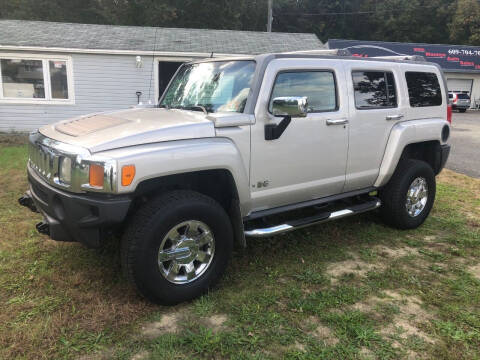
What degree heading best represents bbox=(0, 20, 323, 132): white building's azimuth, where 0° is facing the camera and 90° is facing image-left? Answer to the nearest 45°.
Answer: approximately 0°

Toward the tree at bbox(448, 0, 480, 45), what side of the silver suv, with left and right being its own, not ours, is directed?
back

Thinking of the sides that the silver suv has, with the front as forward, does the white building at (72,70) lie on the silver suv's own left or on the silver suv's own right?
on the silver suv's own right

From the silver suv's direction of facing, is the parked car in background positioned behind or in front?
behind

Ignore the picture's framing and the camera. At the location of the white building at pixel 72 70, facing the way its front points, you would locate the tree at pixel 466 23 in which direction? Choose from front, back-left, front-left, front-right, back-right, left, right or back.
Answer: back-left
